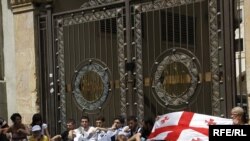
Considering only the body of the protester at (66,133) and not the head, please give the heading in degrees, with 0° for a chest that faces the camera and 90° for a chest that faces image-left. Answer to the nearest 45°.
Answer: approximately 45°

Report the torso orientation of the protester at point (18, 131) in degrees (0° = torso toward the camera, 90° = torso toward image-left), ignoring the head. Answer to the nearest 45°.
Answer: approximately 315°

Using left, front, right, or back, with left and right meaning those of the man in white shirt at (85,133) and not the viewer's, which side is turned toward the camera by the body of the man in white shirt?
front
